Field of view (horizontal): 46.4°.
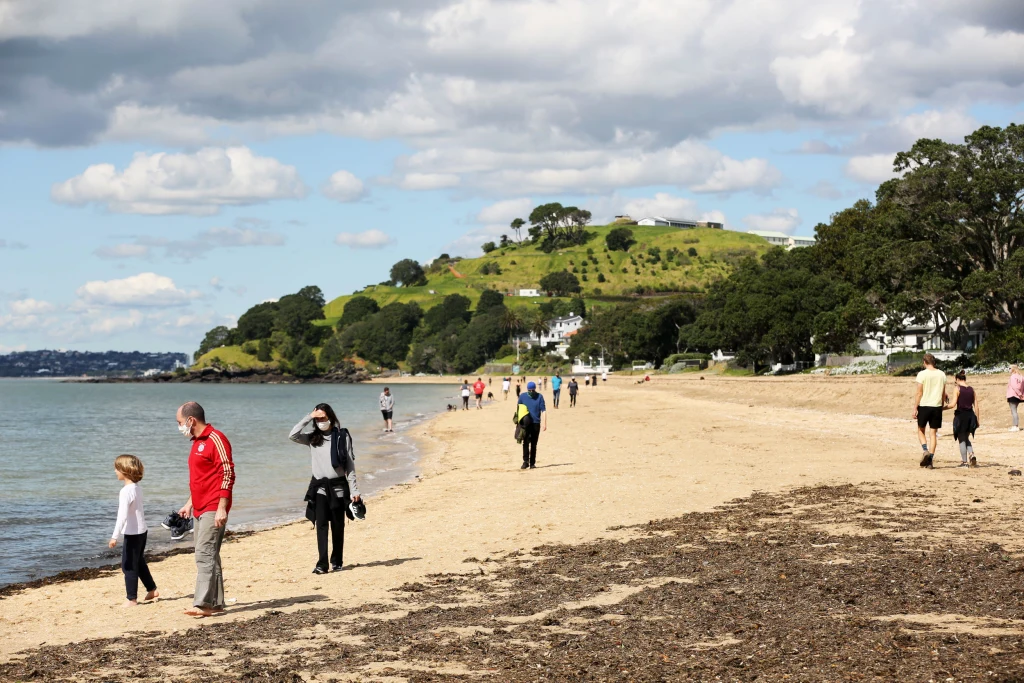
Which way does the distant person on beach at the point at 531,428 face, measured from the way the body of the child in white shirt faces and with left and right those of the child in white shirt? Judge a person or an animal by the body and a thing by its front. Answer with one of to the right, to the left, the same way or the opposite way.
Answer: to the left

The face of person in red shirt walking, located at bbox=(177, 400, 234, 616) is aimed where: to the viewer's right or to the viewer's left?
to the viewer's left

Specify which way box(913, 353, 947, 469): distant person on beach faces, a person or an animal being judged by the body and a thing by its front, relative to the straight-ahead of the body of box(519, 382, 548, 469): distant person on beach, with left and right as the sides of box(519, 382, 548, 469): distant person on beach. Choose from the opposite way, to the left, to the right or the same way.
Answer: the opposite way
